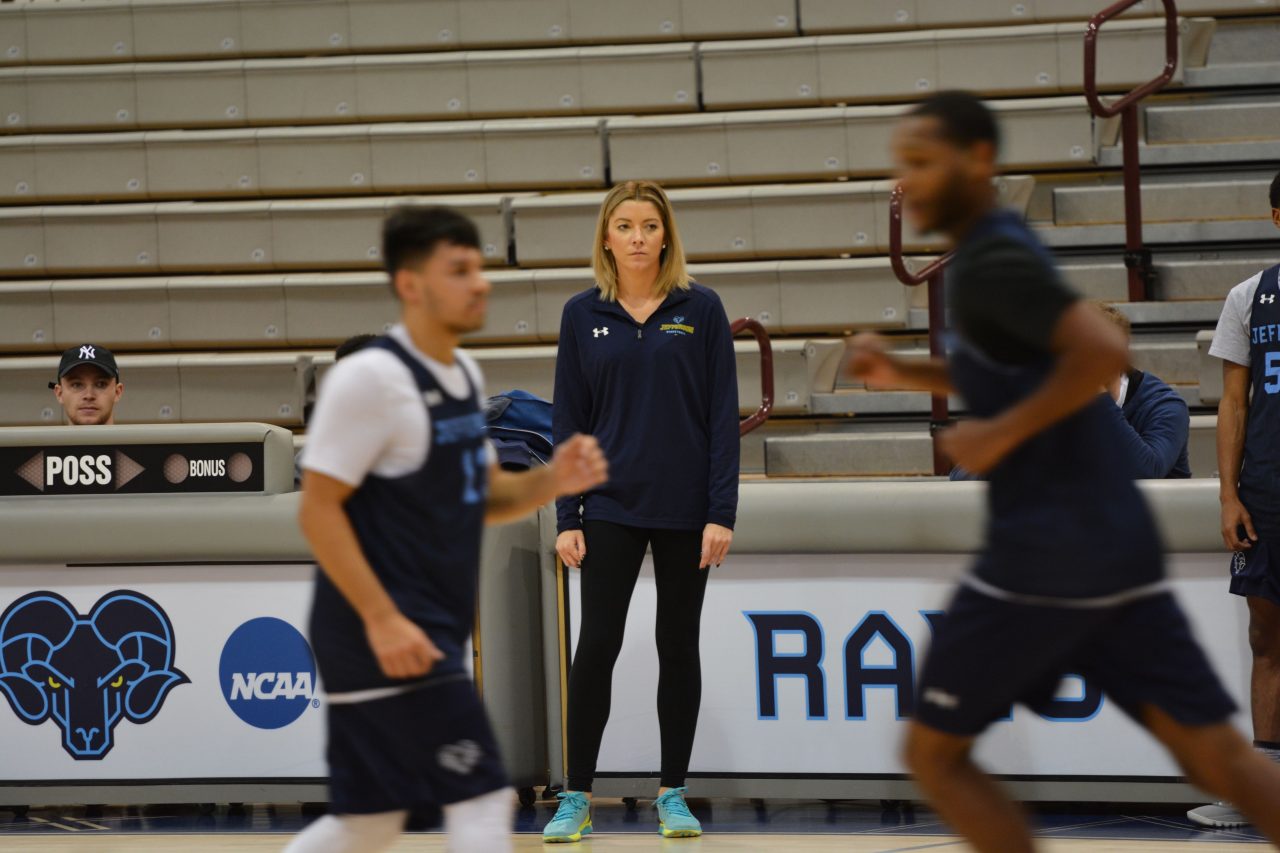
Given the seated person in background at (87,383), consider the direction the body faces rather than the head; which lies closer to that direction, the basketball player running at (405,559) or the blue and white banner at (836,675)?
the basketball player running

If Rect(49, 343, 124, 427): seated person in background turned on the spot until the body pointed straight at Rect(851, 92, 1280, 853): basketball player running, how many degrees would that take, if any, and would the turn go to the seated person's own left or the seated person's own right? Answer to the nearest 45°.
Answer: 0° — they already face them

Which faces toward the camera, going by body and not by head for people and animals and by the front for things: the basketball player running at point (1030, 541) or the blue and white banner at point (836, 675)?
the blue and white banner

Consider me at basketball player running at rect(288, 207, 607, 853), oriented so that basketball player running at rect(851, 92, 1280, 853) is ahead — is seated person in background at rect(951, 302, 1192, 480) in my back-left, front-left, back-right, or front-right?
front-left

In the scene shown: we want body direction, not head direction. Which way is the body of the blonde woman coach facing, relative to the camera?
toward the camera

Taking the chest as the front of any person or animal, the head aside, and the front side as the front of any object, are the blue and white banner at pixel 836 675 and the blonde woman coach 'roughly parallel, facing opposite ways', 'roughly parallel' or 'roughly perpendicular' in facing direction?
roughly parallel

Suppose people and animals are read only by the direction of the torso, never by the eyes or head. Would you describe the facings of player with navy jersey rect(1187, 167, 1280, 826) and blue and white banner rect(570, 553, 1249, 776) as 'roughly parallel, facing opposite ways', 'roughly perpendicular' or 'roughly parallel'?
roughly parallel

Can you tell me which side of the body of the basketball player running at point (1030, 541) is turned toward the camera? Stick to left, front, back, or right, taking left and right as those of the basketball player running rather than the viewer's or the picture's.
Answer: left

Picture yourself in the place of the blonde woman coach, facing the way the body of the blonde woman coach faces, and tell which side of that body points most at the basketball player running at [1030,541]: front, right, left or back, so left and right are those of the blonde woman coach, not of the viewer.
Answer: front

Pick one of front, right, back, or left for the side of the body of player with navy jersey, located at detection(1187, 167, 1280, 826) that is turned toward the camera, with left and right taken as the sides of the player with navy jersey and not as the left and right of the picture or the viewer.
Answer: front

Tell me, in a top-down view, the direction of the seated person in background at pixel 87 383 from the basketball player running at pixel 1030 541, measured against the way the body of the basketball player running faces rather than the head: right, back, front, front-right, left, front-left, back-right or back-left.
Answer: front-right

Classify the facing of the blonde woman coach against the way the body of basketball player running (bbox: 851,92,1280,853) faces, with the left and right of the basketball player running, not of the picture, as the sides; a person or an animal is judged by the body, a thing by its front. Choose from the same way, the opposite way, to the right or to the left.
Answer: to the left

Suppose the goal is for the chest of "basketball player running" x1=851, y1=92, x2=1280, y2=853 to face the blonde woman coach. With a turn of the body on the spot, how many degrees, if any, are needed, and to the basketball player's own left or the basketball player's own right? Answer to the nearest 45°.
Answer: approximately 45° to the basketball player's own right

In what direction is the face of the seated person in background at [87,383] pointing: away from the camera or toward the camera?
toward the camera

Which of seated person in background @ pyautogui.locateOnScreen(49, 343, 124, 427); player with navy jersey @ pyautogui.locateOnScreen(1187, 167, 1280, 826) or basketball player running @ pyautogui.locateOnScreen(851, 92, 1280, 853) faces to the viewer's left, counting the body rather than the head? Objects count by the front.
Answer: the basketball player running

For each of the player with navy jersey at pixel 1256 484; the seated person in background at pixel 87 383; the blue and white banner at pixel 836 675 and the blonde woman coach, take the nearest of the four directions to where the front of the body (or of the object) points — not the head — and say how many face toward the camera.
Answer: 4
